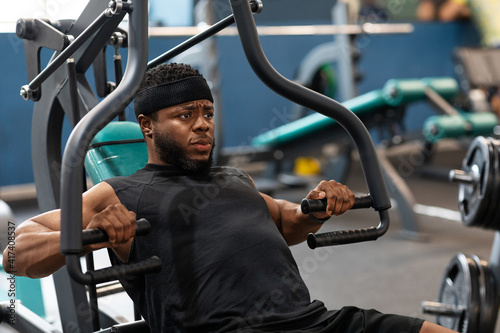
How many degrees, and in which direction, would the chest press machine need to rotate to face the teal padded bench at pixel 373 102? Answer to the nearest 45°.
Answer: approximately 90° to its left

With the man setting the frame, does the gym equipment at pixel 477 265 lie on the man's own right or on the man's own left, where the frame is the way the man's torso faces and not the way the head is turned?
on the man's own left

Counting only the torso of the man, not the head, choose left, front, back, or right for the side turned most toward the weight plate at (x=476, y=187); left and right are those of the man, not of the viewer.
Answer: left

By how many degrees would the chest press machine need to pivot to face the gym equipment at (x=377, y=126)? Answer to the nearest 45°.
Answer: approximately 90° to its left

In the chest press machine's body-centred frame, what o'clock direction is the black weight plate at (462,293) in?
The black weight plate is roughly at 10 o'clock from the chest press machine.

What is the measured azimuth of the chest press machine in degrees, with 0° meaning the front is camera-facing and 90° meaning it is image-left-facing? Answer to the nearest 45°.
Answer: approximately 315°

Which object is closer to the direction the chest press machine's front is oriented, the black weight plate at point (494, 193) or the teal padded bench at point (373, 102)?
the black weight plate
